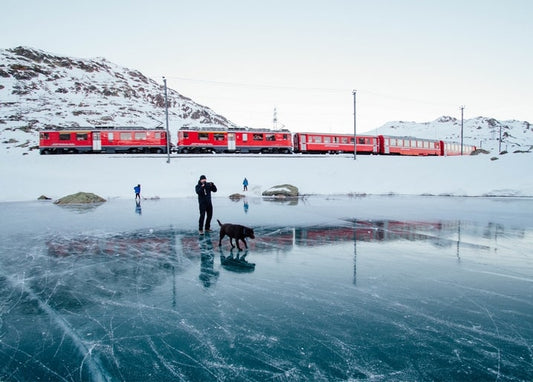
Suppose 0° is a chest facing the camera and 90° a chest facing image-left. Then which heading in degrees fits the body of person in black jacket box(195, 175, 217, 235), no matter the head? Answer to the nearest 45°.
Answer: approximately 0°

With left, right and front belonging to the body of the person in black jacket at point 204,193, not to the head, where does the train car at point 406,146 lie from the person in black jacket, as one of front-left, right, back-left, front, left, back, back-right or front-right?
back-left

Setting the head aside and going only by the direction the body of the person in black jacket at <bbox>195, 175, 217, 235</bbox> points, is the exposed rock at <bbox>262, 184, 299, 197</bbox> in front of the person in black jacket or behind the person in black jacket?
behind

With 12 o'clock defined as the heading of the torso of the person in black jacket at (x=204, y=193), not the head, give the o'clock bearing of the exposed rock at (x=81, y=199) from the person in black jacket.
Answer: The exposed rock is roughly at 5 o'clock from the person in black jacket.

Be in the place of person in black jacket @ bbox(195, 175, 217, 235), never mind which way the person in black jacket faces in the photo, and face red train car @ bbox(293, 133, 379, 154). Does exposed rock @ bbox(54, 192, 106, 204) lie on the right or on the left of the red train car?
left

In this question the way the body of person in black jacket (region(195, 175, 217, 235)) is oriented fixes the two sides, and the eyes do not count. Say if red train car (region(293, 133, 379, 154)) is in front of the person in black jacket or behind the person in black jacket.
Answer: behind
